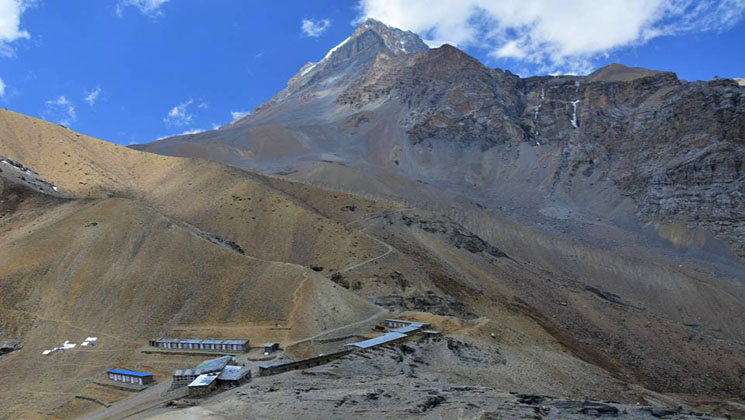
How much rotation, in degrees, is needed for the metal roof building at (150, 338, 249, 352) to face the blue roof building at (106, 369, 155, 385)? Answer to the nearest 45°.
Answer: approximately 45° to its right

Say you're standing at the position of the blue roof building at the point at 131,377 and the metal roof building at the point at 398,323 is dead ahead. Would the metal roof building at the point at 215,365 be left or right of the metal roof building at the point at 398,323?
right

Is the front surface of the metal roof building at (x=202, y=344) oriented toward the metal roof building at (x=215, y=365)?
yes

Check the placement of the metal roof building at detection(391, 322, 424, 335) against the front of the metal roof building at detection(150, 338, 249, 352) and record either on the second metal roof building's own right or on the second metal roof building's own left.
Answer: on the second metal roof building's own left

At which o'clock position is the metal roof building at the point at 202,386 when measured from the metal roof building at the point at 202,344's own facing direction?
the metal roof building at the point at 202,386 is roughly at 12 o'clock from the metal roof building at the point at 202,344.

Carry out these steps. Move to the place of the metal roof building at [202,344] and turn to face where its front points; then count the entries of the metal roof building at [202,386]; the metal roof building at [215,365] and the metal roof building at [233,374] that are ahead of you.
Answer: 3

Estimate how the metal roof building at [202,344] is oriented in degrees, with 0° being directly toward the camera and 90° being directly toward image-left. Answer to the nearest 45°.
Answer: approximately 0°

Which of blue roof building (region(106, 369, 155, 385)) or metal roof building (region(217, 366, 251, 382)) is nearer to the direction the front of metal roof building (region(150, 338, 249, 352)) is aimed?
the metal roof building

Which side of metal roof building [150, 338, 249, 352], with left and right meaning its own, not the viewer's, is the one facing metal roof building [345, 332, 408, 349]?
left

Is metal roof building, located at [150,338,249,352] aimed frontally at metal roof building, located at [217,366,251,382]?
yes

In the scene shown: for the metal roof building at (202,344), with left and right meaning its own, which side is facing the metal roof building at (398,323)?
left
